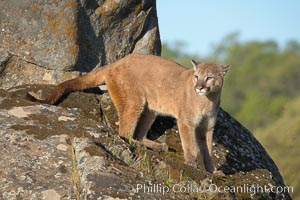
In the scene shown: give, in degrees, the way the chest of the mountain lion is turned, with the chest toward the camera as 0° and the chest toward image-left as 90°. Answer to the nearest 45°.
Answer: approximately 315°
